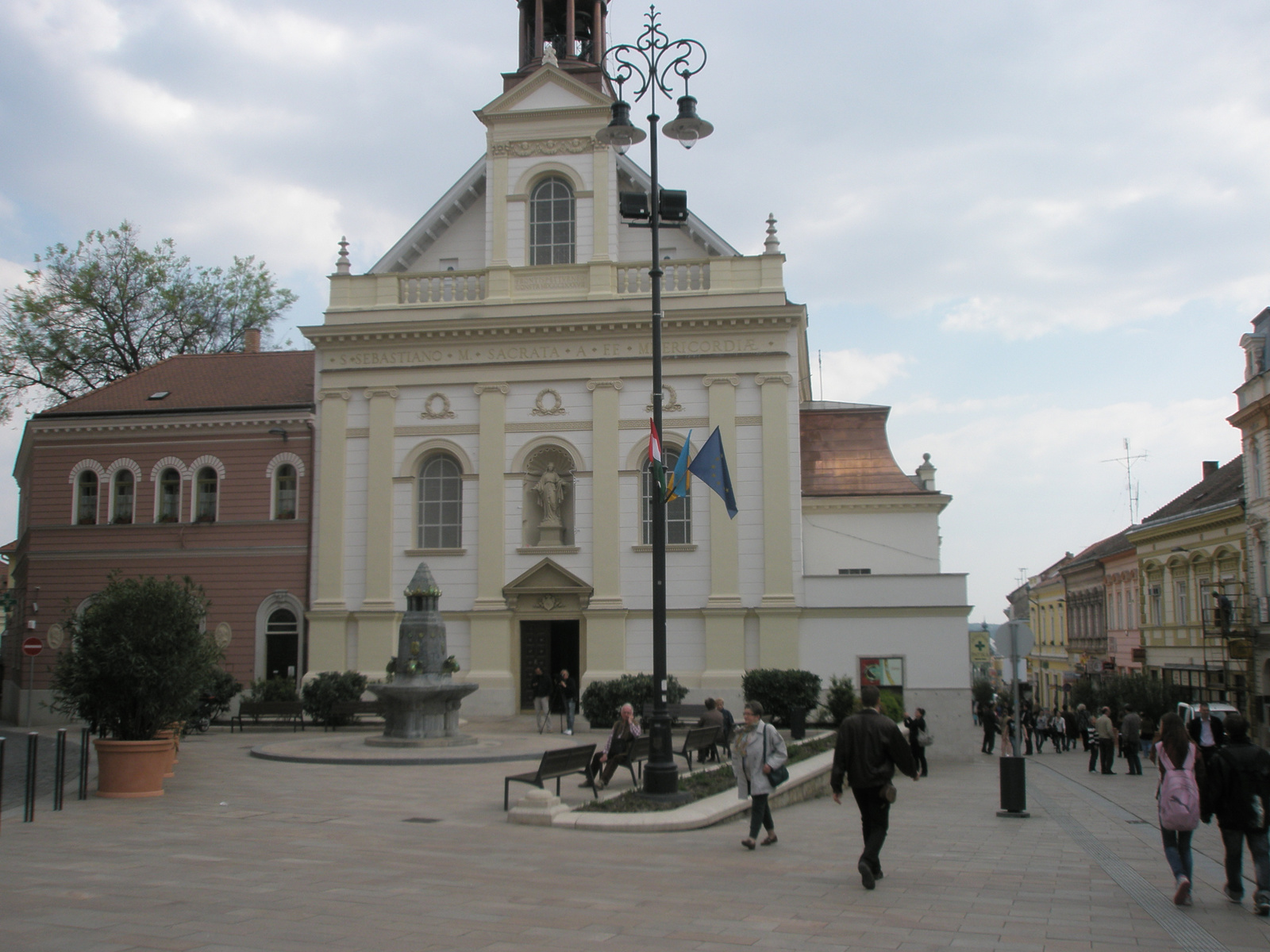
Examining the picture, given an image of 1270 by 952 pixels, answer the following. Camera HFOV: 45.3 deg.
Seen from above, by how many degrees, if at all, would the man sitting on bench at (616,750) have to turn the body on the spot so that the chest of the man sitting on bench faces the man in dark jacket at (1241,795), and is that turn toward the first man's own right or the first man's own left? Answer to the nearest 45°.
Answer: approximately 90° to the first man's own left

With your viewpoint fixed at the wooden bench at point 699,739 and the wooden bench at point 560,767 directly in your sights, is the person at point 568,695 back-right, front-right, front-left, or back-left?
back-right

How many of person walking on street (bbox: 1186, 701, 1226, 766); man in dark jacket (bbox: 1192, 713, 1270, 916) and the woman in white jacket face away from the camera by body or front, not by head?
1

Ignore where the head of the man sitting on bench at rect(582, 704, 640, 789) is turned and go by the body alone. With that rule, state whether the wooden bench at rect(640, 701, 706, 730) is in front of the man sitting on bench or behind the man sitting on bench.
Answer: behind

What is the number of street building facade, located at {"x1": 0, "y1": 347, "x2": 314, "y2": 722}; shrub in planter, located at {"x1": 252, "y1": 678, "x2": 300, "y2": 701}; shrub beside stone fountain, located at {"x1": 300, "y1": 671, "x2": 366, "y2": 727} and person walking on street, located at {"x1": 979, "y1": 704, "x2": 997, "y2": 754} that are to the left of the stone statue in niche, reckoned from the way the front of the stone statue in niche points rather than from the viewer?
1

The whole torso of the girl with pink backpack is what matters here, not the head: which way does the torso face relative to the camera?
away from the camera

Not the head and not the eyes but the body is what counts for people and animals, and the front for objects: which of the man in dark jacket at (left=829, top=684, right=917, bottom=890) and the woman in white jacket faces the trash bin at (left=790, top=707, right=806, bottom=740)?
the man in dark jacket

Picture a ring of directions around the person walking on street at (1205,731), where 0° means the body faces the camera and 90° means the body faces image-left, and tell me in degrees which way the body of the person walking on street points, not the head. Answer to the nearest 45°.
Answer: approximately 0°

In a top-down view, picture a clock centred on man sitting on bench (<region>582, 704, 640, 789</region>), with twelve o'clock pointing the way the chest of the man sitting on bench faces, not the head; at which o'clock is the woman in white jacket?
The woman in white jacket is roughly at 10 o'clock from the man sitting on bench.

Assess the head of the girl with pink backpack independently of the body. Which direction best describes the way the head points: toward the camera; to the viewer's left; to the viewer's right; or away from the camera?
away from the camera

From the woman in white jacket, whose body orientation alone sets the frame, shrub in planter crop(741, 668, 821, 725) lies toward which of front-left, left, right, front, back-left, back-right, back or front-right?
back-right

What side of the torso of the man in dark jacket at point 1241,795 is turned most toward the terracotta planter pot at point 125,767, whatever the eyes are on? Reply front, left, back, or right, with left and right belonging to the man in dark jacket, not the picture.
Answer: left

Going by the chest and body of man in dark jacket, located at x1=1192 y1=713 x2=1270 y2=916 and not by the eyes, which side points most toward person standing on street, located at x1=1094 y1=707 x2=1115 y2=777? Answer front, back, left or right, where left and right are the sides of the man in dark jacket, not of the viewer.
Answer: front

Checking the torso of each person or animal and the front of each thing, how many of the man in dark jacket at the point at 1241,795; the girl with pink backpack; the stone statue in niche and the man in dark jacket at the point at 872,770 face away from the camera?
3

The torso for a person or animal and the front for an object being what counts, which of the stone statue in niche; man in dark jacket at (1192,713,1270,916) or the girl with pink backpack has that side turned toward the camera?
the stone statue in niche

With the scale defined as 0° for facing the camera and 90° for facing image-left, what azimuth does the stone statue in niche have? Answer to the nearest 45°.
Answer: approximately 0°

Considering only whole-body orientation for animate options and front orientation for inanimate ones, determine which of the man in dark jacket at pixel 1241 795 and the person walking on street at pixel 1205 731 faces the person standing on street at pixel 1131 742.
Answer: the man in dark jacket

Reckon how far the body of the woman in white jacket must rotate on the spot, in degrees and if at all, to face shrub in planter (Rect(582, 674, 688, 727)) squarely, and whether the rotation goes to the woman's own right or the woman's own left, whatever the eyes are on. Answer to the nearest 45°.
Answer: approximately 135° to the woman's own right
